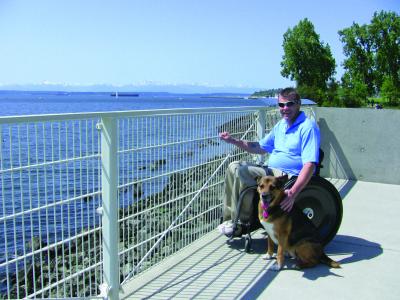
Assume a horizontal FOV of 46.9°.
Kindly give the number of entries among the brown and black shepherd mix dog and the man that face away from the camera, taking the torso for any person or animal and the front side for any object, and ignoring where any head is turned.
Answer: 0

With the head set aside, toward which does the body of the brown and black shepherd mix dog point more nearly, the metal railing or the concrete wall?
the metal railing

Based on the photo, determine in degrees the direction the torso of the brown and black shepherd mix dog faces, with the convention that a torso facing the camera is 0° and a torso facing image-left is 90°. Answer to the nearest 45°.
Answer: approximately 45°

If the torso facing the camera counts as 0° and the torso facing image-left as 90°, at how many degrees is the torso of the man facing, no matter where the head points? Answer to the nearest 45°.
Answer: approximately 45°

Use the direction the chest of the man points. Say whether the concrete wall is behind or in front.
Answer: behind
